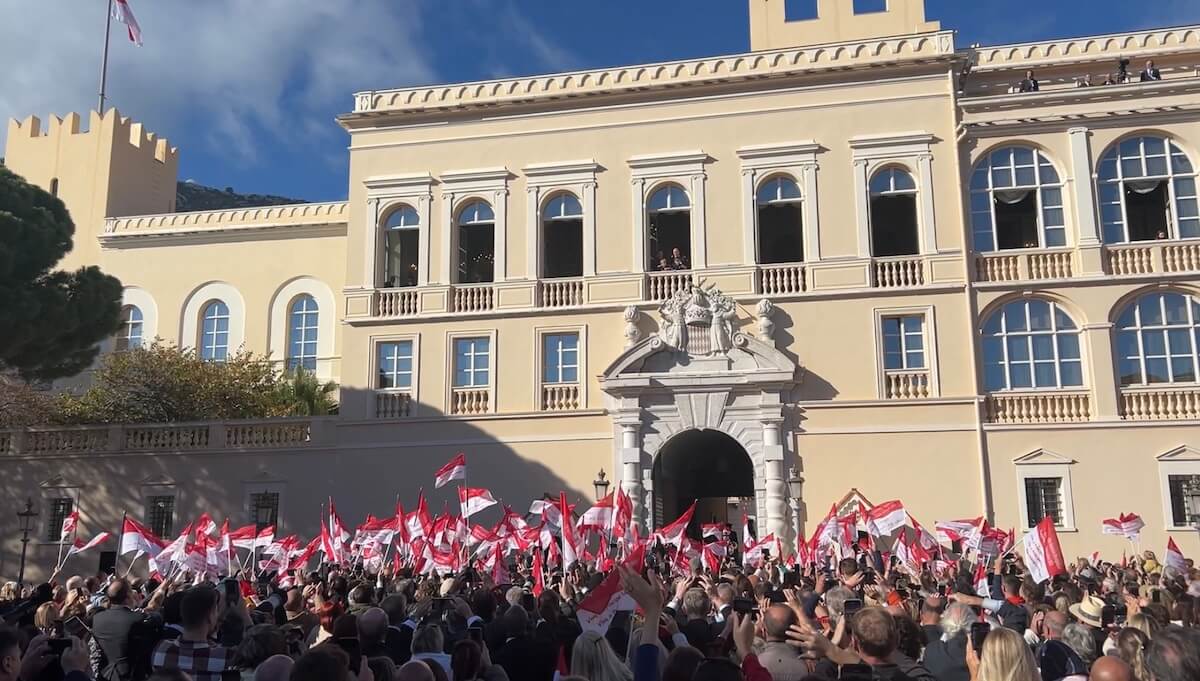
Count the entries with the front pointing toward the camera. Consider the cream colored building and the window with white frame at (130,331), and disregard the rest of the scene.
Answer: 2

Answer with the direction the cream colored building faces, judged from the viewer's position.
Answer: facing the viewer

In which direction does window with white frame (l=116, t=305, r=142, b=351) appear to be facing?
toward the camera

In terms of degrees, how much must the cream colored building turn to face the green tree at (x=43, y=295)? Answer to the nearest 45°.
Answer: approximately 90° to its right

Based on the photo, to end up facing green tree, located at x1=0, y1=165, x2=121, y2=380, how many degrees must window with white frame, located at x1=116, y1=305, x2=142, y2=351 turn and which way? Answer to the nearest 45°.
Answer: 0° — it already faces it

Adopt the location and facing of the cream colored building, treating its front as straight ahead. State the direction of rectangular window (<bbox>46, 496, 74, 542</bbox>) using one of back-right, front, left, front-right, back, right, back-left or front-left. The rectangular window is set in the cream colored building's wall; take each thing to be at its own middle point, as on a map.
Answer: right

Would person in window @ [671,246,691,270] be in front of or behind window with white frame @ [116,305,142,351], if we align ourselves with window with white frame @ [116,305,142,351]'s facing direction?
in front
